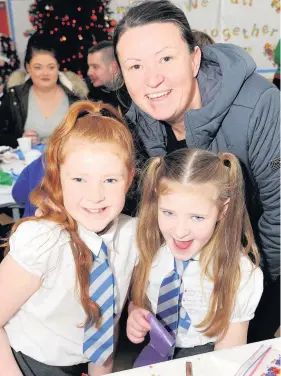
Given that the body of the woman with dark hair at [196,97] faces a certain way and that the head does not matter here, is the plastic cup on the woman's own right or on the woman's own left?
on the woman's own right

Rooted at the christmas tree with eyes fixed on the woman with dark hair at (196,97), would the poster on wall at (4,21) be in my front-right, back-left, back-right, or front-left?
back-right

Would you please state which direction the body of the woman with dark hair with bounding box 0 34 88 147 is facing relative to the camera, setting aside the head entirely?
toward the camera

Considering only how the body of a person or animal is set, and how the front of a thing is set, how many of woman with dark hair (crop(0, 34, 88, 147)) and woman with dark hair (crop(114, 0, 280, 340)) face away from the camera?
0

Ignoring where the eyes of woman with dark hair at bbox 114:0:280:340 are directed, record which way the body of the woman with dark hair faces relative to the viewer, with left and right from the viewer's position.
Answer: facing the viewer and to the left of the viewer

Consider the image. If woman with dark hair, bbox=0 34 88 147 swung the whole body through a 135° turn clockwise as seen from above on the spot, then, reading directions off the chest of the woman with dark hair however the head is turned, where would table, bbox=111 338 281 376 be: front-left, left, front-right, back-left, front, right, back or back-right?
back-left

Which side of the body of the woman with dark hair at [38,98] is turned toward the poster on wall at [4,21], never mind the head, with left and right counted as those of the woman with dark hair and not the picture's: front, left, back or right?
back

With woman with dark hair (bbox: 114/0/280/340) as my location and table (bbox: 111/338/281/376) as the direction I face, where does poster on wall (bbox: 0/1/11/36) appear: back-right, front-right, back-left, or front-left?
back-right

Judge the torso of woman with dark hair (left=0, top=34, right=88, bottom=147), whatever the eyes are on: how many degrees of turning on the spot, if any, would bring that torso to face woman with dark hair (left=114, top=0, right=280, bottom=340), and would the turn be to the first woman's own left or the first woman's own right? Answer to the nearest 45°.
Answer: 0° — they already face them
